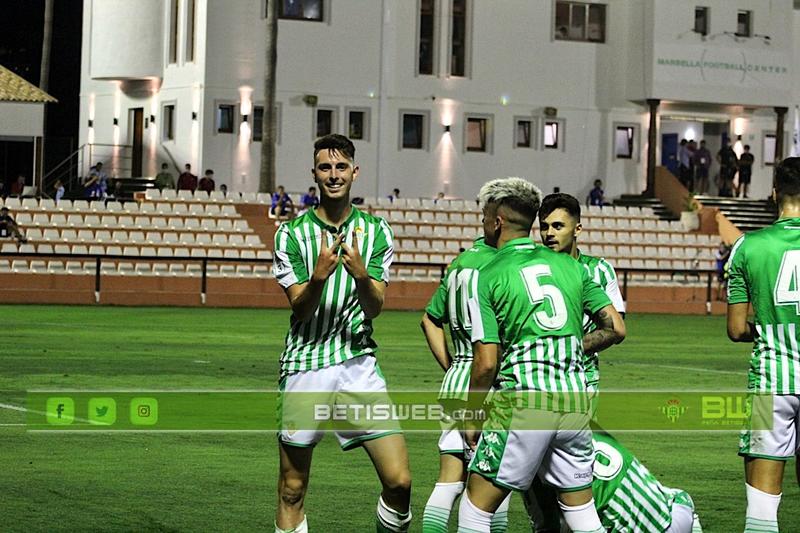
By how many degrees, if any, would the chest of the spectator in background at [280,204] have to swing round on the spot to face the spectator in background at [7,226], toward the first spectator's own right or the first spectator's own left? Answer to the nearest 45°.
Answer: approximately 45° to the first spectator's own right

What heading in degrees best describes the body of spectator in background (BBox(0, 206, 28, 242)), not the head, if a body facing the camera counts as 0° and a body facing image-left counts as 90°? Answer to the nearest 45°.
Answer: approximately 315°

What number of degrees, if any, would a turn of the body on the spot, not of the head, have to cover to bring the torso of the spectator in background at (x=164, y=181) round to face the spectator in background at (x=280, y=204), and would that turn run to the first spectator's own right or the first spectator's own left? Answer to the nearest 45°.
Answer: approximately 45° to the first spectator's own left

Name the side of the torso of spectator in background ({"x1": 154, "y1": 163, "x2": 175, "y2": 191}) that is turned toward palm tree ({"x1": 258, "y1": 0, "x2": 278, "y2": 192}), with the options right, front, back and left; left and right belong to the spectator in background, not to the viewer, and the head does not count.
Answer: left

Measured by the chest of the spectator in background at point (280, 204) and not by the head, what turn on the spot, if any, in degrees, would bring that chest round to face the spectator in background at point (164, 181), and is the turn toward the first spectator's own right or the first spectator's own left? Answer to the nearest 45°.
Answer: approximately 135° to the first spectator's own right

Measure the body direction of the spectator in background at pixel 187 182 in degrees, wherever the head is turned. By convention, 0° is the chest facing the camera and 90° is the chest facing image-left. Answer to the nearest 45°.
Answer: approximately 0°

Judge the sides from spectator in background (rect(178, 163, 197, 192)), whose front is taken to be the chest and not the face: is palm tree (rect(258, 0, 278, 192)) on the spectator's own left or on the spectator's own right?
on the spectator's own left

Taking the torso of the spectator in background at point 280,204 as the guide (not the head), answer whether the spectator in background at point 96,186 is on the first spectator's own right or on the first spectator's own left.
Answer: on the first spectator's own right
